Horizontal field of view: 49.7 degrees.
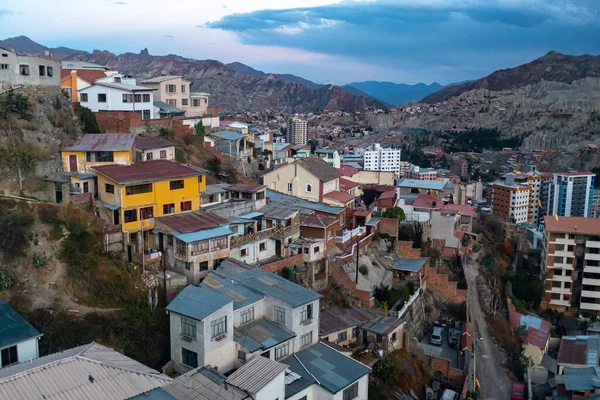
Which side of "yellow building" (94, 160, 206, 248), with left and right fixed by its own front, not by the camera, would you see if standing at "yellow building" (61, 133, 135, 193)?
back

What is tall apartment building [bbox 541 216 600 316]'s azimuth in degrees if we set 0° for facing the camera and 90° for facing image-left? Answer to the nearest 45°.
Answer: approximately 0°

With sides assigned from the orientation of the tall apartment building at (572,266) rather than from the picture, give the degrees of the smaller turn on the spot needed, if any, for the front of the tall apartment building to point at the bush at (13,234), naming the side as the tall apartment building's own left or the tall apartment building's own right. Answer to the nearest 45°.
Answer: approximately 45° to the tall apartment building's own right

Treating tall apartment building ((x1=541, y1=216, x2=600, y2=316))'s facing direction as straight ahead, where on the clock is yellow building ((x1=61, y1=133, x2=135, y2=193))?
The yellow building is roughly at 1 o'clock from the tall apartment building.

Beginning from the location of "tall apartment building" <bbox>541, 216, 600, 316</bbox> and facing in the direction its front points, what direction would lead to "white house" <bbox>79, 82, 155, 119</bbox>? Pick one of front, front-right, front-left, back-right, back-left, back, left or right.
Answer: front-right

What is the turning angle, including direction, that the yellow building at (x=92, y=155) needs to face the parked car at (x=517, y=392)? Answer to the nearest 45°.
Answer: approximately 90° to its left

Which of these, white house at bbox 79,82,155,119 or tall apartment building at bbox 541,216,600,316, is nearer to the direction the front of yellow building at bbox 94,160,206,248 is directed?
the tall apartment building

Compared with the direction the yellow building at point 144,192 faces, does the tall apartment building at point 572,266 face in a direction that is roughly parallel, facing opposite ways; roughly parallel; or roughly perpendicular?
roughly perpendicular

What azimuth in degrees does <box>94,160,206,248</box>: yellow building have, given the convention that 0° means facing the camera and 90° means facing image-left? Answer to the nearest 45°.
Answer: approximately 315°

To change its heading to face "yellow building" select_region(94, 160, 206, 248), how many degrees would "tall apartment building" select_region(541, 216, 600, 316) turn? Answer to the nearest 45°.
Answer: approximately 45° to its right

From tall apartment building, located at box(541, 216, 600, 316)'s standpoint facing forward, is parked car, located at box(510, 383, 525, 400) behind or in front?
in front

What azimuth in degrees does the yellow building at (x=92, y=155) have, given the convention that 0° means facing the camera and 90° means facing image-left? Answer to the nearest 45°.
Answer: approximately 0°

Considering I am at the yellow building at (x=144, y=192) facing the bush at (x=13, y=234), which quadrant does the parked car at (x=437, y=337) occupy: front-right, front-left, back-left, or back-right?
back-left

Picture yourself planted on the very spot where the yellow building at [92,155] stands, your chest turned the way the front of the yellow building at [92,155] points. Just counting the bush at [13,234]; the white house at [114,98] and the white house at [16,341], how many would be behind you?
1
